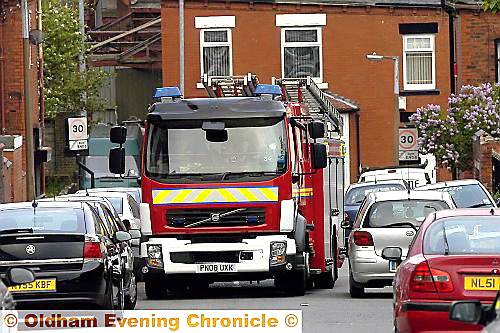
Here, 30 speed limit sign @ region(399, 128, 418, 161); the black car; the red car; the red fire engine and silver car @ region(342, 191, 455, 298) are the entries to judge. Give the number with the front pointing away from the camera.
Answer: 3

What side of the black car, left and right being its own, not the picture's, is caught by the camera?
back

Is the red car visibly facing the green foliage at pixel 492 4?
yes

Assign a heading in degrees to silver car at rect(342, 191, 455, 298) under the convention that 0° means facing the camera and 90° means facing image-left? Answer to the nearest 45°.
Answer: approximately 180°

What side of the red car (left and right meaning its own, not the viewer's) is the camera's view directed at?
back

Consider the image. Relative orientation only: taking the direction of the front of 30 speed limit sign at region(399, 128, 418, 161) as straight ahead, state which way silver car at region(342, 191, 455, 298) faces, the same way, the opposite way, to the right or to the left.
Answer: the opposite way

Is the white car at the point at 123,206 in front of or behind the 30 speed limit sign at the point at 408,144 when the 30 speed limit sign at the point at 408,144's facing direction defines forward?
in front

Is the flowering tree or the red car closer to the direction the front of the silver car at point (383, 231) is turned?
the flowering tree

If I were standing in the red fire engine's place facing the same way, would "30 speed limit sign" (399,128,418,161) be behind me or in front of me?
behind

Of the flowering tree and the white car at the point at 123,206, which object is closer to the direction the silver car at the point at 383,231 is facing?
the flowering tree

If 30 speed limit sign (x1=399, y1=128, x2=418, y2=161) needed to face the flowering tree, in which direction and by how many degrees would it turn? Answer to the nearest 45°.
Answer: approximately 90° to its left

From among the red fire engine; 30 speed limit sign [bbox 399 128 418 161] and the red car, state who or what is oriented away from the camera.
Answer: the red car
